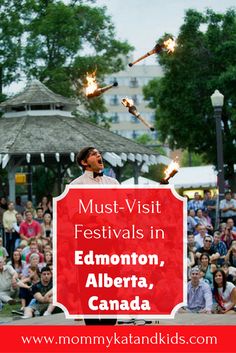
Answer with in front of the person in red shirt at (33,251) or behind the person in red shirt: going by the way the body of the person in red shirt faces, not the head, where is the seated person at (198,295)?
in front

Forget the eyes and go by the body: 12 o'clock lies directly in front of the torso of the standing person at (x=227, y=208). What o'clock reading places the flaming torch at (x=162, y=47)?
The flaming torch is roughly at 12 o'clock from the standing person.

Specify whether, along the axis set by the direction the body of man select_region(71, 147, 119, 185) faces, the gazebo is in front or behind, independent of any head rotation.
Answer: behind

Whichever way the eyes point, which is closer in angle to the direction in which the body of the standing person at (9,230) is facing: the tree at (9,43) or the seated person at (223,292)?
the seated person

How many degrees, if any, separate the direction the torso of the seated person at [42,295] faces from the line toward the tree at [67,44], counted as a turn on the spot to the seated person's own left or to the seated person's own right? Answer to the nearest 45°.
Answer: approximately 180°

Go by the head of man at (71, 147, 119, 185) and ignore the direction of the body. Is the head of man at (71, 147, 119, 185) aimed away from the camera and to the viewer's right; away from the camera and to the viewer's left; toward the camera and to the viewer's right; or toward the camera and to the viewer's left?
toward the camera and to the viewer's right

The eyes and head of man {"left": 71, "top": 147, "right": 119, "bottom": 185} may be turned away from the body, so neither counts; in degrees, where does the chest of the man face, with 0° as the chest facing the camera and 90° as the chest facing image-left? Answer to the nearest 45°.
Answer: approximately 315°

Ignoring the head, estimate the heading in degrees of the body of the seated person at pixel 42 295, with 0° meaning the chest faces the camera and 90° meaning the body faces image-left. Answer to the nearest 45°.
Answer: approximately 0°

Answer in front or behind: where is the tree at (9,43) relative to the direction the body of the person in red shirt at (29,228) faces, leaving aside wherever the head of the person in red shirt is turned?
behind

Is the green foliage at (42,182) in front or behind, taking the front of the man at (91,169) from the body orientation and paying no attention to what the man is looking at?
behind

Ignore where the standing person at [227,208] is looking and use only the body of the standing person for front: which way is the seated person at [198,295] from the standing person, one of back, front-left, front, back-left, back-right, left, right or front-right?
front

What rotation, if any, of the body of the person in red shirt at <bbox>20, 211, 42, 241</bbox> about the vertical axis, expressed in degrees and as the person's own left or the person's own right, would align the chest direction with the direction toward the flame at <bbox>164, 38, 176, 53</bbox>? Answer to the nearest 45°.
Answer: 0° — they already face it

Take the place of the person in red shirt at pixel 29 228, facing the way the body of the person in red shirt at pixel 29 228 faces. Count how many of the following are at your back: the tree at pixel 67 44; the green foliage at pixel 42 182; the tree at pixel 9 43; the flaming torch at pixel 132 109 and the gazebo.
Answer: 4

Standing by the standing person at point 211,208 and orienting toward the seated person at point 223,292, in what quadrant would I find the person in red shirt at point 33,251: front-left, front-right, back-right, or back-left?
front-right

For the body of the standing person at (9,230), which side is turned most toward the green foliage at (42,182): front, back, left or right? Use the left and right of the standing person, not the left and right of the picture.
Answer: back

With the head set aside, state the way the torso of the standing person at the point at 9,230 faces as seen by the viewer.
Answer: toward the camera
